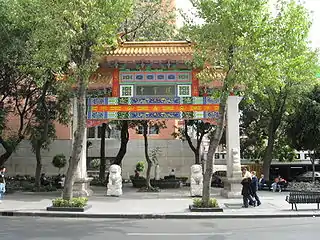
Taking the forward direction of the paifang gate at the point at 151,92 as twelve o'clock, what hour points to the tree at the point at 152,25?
The tree is roughly at 6 o'clock from the paifang gate.

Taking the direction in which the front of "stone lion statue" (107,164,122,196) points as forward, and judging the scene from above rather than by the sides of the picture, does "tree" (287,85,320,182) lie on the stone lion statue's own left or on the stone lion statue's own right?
on the stone lion statue's own left

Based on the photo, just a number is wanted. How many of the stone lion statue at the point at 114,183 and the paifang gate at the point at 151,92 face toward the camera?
2
